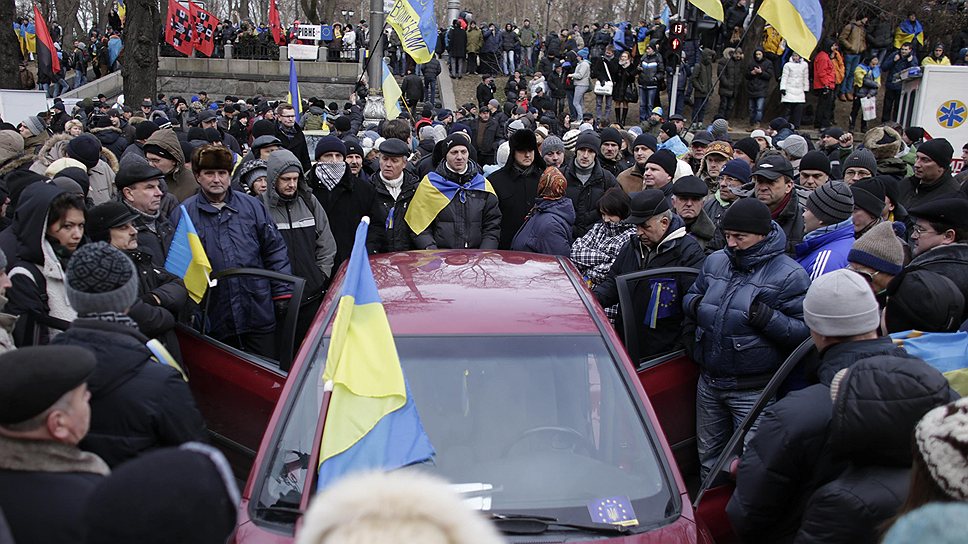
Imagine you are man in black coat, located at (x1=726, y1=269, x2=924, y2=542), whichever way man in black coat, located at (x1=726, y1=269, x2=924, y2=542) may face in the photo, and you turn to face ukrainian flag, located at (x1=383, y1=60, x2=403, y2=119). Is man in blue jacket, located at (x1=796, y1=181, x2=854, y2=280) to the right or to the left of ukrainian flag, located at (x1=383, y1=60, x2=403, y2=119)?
right

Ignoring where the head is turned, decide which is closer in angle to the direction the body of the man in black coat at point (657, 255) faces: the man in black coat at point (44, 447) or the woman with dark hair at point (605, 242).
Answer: the man in black coat

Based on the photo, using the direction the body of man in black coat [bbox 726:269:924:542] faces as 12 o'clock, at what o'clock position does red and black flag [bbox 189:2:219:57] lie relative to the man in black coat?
The red and black flag is roughly at 12 o'clock from the man in black coat.

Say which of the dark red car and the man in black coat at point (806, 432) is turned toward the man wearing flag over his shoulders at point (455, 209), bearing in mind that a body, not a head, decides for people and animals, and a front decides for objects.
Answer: the man in black coat

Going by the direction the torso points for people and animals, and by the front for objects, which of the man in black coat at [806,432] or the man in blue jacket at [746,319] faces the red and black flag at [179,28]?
the man in black coat

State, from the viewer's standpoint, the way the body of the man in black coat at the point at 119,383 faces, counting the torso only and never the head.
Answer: away from the camera

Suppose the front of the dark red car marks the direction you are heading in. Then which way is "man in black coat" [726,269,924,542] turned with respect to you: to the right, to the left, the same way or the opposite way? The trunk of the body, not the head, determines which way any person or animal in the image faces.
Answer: the opposite way

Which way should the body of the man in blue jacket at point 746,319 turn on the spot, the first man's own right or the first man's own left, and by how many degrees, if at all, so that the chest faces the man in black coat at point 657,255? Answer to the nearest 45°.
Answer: approximately 90° to the first man's own right

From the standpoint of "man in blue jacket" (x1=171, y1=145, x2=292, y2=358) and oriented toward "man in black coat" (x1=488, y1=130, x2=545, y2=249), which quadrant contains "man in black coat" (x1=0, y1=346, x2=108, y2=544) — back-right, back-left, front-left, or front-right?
back-right

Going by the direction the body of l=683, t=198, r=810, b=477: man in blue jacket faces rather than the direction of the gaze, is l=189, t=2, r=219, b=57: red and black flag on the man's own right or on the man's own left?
on the man's own right

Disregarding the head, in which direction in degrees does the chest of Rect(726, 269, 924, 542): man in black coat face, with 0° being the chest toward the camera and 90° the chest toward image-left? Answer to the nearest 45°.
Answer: approximately 135°
